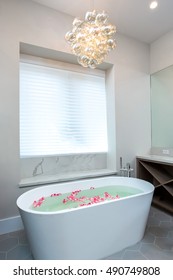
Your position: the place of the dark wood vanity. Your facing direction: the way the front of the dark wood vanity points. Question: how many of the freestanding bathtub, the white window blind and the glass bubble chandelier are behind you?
0

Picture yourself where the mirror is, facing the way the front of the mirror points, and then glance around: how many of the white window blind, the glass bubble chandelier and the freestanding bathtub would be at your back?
0

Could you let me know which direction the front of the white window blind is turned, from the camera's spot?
facing the viewer and to the right of the viewer

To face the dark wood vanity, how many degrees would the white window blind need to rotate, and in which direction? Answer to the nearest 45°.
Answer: approximately 45° to its left

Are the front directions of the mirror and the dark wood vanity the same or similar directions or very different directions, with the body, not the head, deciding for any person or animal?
same or similar directions

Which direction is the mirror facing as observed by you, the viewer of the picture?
facing the viewer and to the left of the viewer

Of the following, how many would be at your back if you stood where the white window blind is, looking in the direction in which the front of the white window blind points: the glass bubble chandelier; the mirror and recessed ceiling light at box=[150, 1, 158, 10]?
0

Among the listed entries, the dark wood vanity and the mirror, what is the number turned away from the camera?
0

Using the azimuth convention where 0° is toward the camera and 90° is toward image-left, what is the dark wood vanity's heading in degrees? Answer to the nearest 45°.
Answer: approximately 45°

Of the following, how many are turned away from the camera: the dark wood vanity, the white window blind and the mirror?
0

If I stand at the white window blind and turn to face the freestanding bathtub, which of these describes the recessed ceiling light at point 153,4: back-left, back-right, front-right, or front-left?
front-left

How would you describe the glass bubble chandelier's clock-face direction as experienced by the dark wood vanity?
The glass bubble chandelier is roughly at 11 o'clock from the dark wood vanity.
